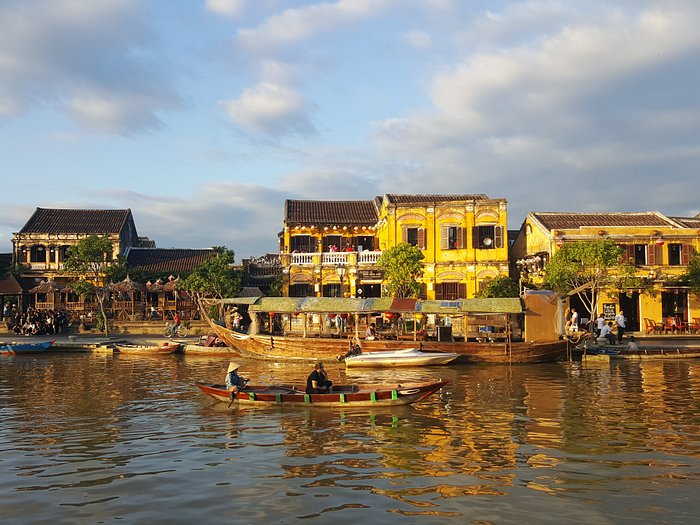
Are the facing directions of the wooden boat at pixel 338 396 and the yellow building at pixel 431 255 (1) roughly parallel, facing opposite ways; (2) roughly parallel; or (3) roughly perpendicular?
roughly perpendicular

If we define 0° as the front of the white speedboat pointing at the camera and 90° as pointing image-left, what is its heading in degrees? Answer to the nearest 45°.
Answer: approximately 270°

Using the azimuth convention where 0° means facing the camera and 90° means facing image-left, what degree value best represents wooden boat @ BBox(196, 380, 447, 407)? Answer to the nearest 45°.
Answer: approximately 270°

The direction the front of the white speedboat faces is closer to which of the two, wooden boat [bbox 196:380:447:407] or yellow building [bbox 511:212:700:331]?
the yellow building
